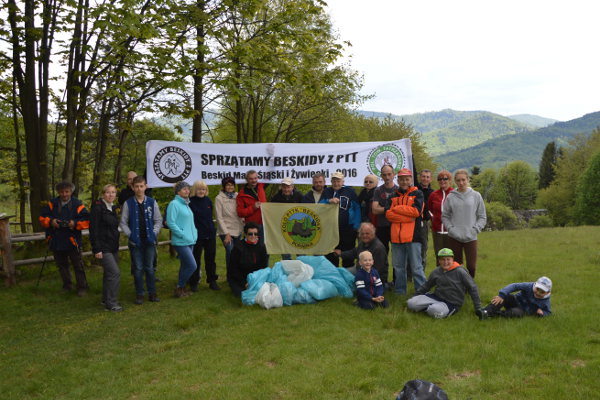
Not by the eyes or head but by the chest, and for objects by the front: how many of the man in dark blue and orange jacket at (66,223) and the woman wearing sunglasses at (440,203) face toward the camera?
2

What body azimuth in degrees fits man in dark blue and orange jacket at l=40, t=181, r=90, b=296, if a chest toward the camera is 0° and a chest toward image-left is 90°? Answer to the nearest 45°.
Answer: approximately 0°

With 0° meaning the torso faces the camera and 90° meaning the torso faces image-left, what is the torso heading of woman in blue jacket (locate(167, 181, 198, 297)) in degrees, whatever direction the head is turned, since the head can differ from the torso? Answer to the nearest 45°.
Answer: approximately 315°

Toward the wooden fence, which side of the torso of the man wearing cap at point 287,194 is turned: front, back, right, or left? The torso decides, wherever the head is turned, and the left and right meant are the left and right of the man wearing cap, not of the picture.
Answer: right

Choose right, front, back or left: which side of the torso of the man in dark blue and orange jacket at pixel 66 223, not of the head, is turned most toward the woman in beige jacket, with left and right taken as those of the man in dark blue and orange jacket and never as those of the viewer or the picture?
left
